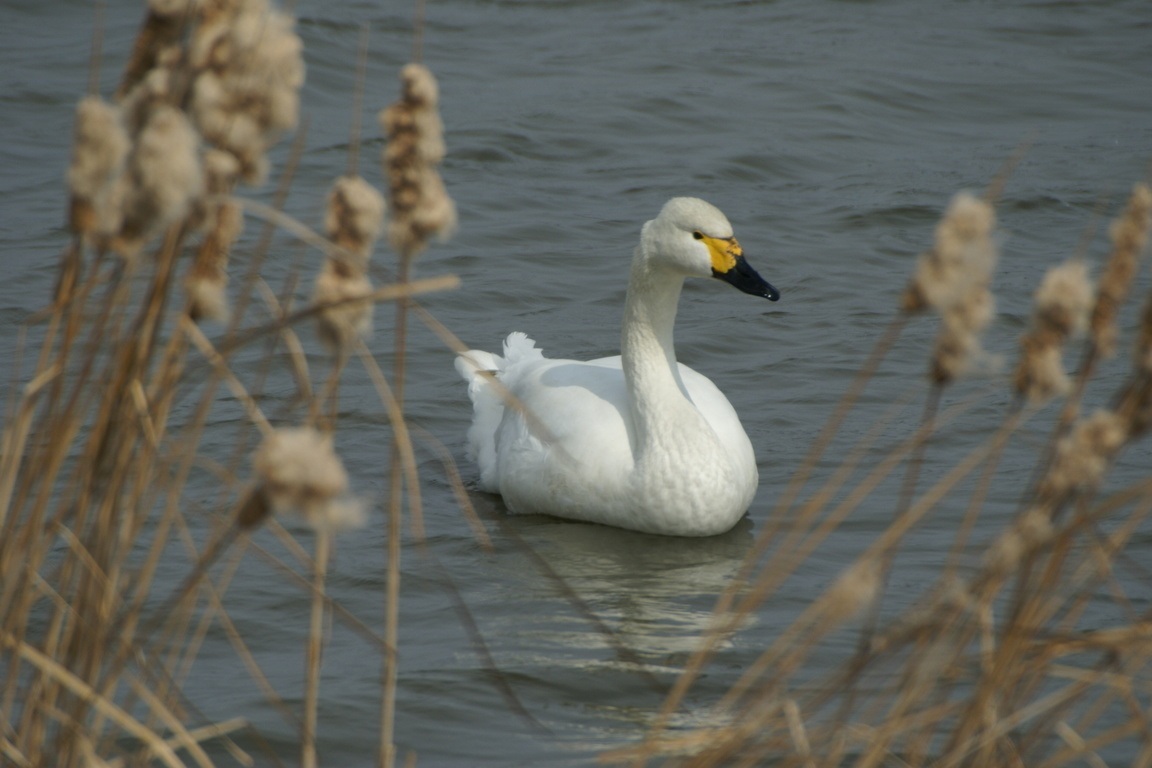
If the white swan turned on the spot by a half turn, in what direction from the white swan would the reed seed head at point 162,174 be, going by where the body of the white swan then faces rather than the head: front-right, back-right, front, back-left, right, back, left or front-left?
back-left

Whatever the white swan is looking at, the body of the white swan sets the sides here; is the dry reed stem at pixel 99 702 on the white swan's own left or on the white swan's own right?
on the white swan's own right

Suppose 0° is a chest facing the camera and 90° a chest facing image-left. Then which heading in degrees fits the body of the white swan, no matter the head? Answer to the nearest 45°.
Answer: approximately 315°

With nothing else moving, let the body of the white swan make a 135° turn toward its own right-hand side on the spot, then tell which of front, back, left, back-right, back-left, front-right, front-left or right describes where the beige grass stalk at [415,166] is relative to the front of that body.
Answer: left

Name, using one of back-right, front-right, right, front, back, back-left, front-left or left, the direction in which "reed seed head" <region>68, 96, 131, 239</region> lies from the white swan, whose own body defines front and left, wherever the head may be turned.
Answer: front-right

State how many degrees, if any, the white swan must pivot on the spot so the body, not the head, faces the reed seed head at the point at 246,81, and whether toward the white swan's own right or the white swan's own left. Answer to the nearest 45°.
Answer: approximately 45° to the white swan's own right

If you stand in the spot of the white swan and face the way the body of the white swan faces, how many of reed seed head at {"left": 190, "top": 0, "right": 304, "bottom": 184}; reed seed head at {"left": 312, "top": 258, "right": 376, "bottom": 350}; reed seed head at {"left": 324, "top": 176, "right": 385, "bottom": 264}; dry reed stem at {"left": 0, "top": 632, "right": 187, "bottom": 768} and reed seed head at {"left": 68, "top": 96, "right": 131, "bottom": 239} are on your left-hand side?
0

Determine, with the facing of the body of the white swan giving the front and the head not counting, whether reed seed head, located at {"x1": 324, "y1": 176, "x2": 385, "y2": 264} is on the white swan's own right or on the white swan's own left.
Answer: on the white swan's own right

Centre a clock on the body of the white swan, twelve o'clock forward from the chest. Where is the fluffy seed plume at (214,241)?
The fluffy seed plume is roughly at 2 o'clock from the white swan.
